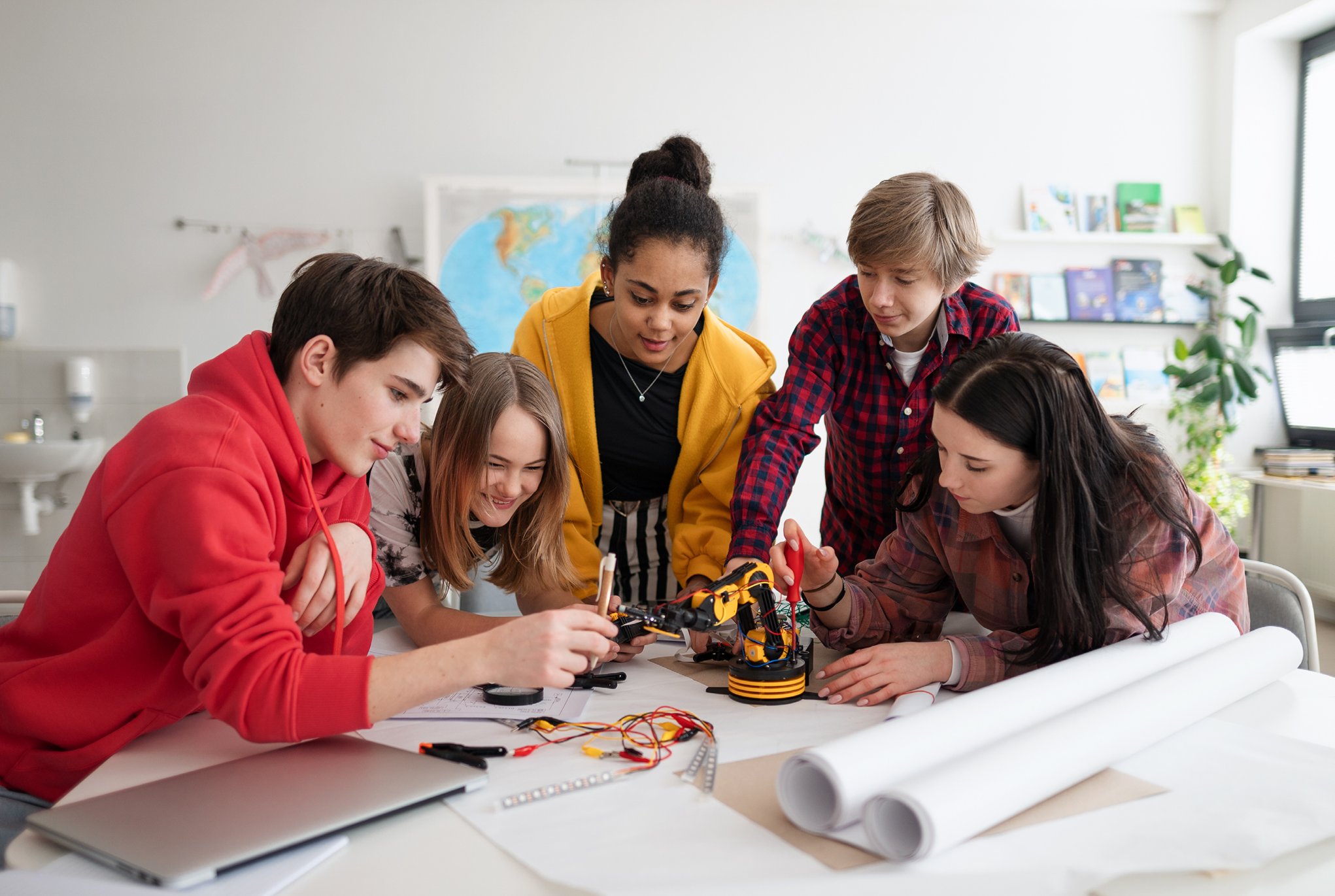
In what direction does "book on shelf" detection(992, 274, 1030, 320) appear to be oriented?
toward the camera

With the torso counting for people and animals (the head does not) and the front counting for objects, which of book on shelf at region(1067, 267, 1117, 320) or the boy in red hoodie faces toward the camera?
the book on shelf

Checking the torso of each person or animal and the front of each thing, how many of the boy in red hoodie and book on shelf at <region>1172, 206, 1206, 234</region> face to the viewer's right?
1

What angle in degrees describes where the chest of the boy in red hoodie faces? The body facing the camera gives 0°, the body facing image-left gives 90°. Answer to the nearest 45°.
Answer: approximately 270°

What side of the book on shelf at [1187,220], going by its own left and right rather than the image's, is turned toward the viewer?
front

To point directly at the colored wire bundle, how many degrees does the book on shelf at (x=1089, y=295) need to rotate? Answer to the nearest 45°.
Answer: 0° — it already faces it

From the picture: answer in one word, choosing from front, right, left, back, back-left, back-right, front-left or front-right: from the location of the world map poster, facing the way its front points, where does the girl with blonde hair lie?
front

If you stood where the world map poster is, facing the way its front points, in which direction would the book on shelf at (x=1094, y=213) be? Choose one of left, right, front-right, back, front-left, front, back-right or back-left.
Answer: left

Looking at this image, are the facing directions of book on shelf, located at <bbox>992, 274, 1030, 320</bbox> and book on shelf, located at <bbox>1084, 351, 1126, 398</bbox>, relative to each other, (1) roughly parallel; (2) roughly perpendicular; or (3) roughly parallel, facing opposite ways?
roughly parallel

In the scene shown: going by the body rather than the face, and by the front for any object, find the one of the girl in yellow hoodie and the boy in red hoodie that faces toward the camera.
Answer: the girl in yellow hoodie

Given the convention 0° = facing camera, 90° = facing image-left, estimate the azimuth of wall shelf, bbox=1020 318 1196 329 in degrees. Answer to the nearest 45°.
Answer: approximately 0°

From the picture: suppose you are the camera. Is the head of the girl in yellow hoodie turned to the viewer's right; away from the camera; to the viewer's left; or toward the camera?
toward the camera

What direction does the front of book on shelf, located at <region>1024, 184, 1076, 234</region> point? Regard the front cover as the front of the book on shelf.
toward the camera

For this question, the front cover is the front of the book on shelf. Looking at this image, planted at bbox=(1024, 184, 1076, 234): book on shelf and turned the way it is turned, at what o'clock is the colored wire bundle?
The colored wire bundle is roughly at 12 o'clock from the book on shelf.

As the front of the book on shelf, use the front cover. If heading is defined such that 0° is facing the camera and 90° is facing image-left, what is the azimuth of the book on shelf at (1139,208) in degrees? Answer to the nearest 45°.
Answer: approximately 0°

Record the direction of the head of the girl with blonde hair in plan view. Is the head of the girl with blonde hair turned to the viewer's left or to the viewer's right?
to the viewer's right

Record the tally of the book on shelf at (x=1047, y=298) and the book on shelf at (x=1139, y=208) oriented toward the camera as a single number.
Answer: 2

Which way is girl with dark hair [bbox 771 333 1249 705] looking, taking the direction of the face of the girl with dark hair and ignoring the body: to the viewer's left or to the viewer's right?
to the viewer's left
